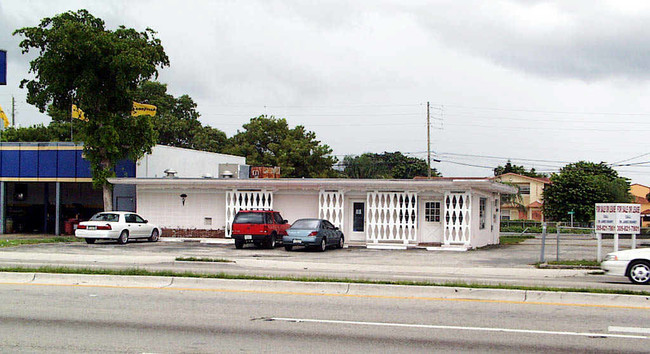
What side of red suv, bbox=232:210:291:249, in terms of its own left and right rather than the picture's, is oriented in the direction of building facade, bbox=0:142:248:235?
left

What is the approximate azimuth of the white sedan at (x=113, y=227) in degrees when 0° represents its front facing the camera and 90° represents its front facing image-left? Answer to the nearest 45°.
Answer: approximately 225°

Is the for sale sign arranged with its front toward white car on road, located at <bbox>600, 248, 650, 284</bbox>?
yes

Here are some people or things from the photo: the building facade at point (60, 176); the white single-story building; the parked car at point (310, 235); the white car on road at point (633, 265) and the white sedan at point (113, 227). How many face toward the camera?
2

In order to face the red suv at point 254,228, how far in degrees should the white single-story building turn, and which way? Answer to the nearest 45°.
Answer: approximately 45° to its right

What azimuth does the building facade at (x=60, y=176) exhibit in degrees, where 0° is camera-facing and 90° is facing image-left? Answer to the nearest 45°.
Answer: approximately 0°

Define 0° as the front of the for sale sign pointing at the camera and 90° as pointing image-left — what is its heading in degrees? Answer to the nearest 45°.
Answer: approximately 0°

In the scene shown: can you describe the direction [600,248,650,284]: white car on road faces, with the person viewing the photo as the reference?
facing to the left of the viewer

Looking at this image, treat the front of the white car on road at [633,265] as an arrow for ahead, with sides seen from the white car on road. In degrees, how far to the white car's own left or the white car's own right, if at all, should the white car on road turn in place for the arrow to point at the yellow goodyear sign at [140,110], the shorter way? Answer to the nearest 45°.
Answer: approximately 45° to the white car's own right

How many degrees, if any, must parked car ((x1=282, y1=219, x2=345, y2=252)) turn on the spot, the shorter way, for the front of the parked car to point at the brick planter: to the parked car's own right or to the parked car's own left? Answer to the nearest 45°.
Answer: approximately 90° to the parked car's own left

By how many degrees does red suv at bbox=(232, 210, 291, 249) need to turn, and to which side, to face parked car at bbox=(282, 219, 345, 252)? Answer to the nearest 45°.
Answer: approximately 90° to its right
